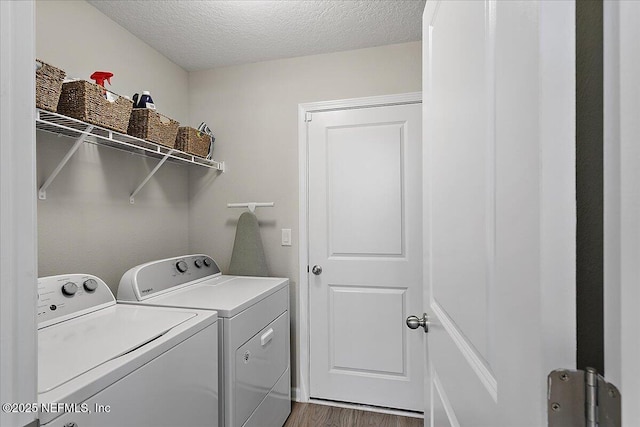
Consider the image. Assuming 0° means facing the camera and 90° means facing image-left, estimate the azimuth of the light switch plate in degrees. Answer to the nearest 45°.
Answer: approximately 0°

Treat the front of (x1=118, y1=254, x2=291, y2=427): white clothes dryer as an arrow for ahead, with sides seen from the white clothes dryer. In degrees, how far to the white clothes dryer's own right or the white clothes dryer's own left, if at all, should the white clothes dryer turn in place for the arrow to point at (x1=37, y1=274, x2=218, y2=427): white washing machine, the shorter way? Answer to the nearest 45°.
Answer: approximately 90° to the white clothes dryer's own right

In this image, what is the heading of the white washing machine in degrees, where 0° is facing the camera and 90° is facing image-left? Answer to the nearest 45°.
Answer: approximately 315°

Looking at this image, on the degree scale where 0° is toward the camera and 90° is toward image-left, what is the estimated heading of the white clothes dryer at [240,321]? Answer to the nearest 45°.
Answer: approximately 315°

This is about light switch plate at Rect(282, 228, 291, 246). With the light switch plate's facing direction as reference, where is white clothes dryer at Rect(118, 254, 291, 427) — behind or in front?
in front

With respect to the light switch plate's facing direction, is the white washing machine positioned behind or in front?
in front

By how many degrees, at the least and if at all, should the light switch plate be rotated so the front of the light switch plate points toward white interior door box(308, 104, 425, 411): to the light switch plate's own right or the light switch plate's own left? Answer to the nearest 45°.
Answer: approximately 90° to the light switch plate's own left
